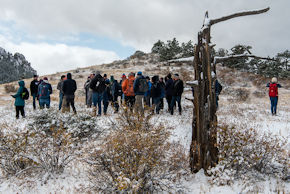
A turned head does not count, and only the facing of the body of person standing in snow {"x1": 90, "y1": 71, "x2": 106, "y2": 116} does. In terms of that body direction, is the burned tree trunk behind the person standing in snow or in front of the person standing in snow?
behind

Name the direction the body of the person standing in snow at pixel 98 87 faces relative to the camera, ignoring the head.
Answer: away from the camera

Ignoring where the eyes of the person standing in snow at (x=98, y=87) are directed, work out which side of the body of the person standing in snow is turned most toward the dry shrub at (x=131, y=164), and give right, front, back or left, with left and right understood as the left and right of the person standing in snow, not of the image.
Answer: back

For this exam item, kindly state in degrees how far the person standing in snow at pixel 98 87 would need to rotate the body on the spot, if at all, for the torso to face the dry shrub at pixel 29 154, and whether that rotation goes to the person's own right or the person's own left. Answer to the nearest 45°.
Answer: approximately 180°

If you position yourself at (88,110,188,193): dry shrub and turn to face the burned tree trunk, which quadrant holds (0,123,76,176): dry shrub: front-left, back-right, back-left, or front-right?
back-left
